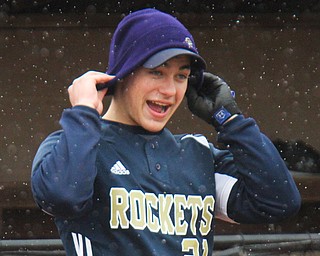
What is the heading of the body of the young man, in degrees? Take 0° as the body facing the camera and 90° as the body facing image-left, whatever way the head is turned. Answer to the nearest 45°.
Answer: approximately 315°
